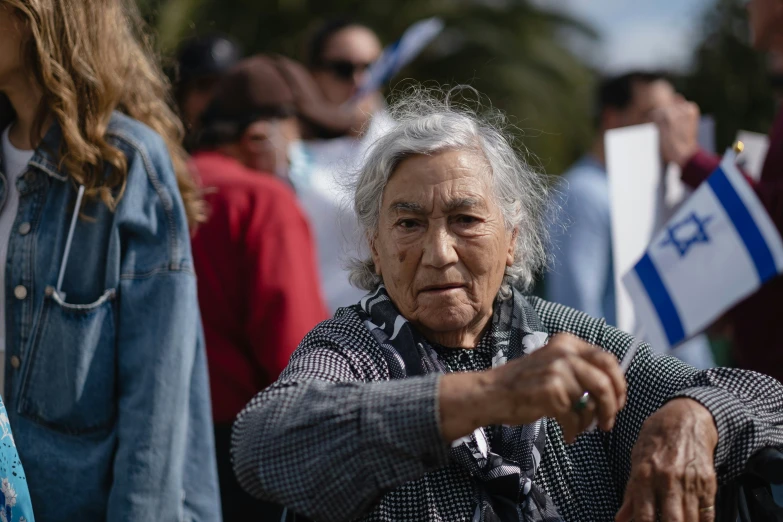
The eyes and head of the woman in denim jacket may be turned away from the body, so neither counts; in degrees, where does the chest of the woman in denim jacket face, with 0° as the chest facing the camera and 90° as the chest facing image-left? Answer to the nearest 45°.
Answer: approximately 45°

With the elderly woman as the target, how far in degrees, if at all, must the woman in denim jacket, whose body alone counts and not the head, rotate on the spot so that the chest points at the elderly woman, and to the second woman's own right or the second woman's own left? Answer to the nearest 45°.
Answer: approximately 90° to the second woman's own left

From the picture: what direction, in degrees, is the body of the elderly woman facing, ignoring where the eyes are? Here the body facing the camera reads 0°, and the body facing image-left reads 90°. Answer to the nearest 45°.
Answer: approximately 0°

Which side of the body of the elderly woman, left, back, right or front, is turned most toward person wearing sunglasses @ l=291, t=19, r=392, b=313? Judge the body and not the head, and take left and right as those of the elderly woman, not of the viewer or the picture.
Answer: back

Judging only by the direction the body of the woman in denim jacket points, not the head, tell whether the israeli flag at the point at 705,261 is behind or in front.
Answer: behind

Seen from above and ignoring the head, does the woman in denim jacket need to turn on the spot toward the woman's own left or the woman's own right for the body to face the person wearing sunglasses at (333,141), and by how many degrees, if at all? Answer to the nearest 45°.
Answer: approximately 180°
